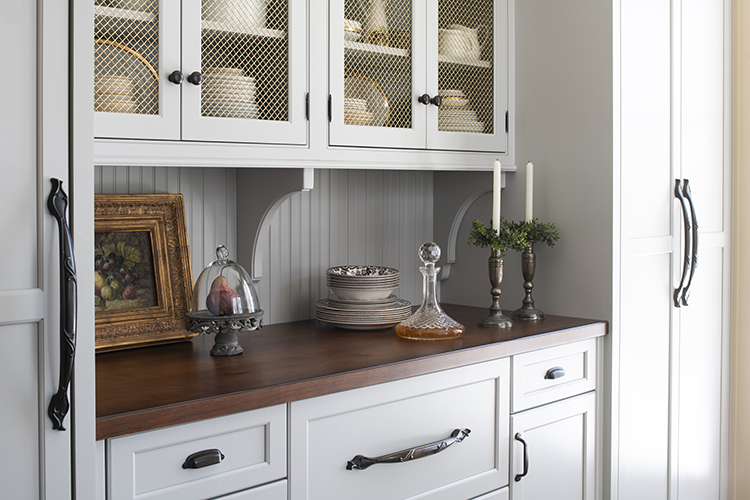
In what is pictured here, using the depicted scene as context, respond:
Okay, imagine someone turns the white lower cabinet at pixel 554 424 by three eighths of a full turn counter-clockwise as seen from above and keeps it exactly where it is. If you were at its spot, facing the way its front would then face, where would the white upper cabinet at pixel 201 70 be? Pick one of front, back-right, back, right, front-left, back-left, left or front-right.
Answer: back-left

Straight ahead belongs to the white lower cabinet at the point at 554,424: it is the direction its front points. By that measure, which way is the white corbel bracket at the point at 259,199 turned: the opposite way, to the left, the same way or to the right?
the same way

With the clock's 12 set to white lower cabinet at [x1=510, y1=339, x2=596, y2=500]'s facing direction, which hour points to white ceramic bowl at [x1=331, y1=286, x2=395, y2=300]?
The white ceramic bowl is roughly at 4 o'clock from the white lower cabinet.

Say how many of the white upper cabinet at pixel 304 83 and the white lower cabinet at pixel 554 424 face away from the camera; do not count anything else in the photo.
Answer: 0

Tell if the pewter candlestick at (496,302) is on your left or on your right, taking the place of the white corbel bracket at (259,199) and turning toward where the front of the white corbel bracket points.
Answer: on your left

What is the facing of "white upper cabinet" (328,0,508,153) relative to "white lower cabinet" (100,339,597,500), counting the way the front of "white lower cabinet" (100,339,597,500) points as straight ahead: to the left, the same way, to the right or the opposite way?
the same way

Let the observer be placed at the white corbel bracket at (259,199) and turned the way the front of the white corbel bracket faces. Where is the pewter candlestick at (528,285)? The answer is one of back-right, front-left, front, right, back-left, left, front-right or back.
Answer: front-left

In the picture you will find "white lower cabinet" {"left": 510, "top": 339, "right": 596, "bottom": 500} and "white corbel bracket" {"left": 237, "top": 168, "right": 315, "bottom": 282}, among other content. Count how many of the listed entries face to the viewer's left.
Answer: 0

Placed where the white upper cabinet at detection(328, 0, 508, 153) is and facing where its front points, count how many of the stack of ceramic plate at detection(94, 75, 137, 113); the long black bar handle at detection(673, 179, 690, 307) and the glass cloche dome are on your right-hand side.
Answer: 2

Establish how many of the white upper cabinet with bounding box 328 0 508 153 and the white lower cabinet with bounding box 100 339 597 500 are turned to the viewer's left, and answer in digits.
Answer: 0

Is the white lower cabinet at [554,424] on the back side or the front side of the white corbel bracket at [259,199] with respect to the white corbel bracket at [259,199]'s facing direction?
on the front side

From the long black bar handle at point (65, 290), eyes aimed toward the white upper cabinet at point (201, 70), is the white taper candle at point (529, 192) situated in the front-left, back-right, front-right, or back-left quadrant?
front-right

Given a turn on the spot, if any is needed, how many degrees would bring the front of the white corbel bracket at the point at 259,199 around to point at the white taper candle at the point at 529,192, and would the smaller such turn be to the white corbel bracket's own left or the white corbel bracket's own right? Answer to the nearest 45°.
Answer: approximately 45° to the white corbel bracket's own left

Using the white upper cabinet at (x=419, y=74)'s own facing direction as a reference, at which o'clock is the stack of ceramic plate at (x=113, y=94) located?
The stack of ceramic plate is roughly at 3 o'clock from the white upper cabinet.

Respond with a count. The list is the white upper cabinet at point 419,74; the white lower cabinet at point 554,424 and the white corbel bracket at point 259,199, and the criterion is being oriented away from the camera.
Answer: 0

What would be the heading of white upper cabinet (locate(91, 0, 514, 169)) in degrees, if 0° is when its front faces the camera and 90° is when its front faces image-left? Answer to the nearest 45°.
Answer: approximately 315°
